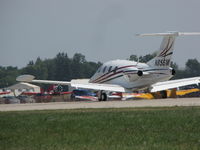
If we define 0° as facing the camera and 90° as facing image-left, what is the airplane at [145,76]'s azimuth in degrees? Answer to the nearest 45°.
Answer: approximately 135°
